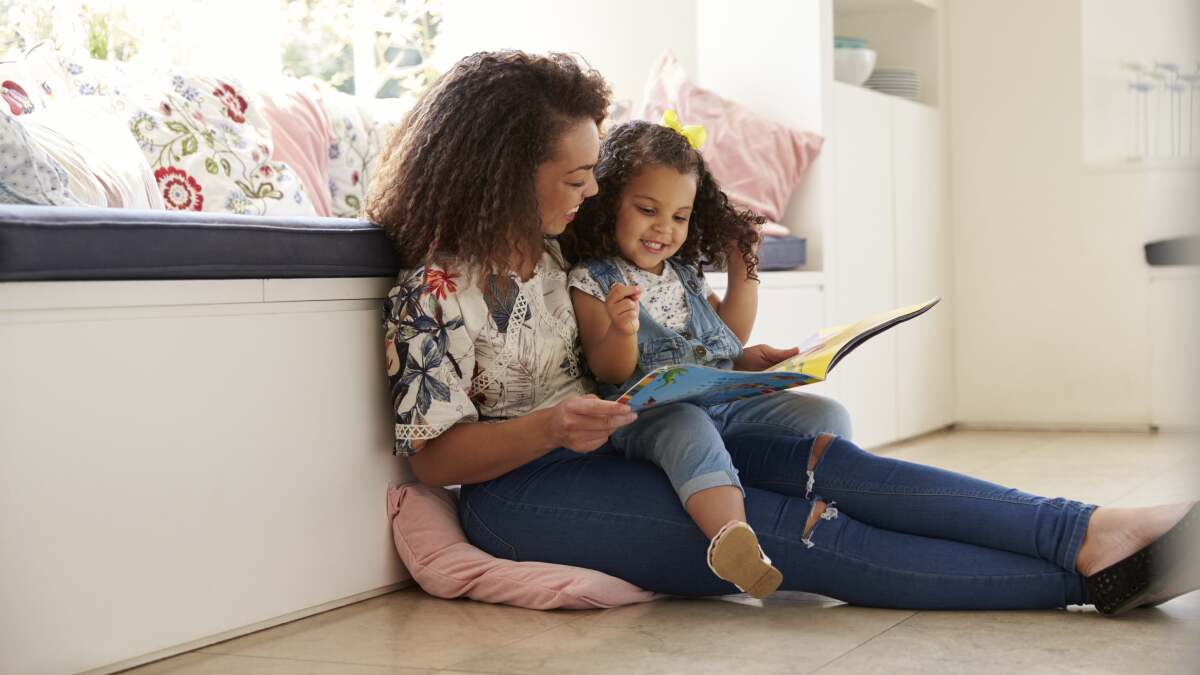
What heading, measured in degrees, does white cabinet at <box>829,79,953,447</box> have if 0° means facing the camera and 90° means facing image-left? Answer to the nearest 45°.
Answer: approximately 315°

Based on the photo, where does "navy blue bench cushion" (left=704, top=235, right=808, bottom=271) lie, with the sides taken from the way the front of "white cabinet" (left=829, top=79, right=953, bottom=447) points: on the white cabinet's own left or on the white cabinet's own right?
on the white cabinet's own right

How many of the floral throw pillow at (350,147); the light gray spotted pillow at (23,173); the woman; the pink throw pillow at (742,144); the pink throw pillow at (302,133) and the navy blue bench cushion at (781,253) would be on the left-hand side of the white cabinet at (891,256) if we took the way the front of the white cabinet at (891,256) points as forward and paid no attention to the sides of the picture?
0

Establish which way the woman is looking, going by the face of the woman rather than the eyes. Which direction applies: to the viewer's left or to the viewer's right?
to the viewer's right

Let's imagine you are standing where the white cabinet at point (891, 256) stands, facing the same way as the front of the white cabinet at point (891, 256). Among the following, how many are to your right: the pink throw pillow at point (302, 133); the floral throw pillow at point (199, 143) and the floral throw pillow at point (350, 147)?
3

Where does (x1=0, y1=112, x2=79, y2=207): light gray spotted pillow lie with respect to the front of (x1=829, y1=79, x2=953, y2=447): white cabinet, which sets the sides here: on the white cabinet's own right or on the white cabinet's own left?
on the white cabinet's own right

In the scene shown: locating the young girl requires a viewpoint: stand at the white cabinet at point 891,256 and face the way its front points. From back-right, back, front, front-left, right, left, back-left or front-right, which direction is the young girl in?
front-right

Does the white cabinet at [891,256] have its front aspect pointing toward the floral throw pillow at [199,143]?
no

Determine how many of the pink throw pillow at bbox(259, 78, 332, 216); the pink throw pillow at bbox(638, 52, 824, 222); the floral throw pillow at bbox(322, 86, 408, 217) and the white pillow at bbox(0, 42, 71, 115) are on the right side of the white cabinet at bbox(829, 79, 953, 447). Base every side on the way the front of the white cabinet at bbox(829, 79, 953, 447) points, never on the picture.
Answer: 4

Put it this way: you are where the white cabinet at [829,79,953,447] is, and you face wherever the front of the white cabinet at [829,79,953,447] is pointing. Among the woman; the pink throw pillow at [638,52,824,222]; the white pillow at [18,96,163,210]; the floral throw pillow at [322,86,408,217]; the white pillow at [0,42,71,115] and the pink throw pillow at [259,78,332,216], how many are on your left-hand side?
0

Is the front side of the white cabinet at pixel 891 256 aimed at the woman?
no

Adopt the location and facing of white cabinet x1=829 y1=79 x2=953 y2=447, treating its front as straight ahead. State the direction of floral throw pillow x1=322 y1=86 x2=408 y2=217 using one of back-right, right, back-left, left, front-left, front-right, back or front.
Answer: right

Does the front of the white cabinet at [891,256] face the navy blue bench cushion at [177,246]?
no

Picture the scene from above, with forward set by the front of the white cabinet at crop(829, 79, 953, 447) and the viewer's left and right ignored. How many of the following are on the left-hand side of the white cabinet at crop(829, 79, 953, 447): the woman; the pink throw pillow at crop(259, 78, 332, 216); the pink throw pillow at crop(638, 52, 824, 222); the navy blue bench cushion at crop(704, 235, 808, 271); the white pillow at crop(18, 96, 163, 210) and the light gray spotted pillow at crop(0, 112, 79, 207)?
0

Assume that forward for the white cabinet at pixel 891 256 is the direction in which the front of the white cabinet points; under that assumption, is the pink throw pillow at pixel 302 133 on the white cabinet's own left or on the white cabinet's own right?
on the white cabinet's own right
